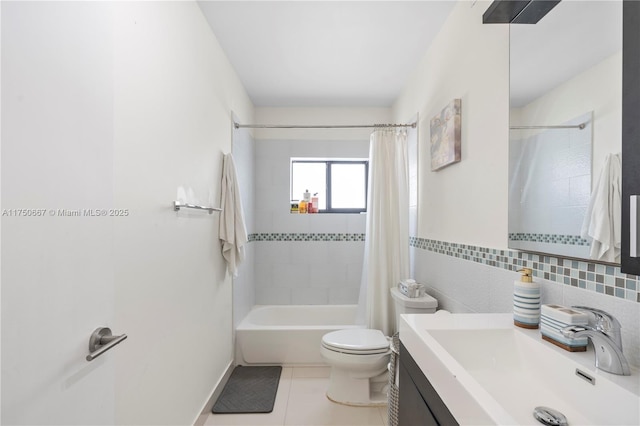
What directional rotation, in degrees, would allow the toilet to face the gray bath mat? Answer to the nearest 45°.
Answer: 0° — it already faces it

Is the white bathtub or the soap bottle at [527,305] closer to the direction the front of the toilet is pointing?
the white bathtub

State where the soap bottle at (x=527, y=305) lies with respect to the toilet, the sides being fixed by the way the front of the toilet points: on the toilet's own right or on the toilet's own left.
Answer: on the toilet's own left

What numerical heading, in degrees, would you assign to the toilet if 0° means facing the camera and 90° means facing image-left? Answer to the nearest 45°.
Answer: approximately 90°

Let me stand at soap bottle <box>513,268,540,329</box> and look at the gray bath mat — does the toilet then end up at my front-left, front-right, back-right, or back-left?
front-right
